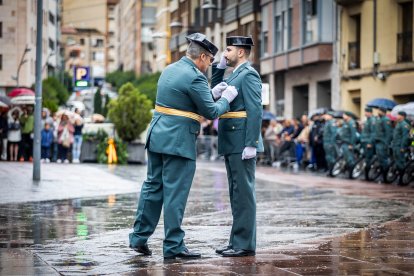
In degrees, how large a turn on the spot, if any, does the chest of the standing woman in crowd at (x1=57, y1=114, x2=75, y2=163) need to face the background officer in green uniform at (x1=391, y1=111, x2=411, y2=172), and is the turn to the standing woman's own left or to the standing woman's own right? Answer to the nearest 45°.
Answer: approximately 45° to the standing woman's own left

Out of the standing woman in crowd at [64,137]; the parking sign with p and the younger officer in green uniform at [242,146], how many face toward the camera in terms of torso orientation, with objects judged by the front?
2

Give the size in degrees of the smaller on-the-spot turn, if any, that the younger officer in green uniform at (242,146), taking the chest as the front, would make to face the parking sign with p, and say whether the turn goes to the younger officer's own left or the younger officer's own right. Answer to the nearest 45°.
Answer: approximately 90° to the younger officer's own right

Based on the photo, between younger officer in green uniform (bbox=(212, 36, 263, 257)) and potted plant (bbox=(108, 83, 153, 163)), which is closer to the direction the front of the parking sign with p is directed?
the younger officer in green uniform

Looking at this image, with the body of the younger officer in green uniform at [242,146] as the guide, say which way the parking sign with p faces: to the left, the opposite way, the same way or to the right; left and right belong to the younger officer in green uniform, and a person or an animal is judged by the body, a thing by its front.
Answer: to the left

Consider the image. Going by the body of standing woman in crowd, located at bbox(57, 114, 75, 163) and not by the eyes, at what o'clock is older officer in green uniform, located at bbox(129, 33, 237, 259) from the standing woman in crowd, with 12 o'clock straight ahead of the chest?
The older officer in green uniform is roughly at 12 o'clock from the standing woman in crowd.

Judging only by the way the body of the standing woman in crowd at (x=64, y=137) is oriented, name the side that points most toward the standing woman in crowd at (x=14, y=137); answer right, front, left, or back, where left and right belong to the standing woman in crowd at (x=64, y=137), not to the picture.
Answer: right

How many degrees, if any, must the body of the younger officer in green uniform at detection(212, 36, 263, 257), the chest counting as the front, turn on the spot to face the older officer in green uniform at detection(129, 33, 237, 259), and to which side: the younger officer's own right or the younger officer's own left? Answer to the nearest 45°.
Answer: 0° — they already face them

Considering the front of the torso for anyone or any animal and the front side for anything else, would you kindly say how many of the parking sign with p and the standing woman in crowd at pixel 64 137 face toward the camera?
2

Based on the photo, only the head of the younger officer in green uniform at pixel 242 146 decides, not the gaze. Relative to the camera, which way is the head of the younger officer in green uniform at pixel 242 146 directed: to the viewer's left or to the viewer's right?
to the viewer's left

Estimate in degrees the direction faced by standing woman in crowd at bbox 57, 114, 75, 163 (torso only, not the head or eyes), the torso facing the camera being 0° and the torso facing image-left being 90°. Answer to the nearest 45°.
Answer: approximately 0°
